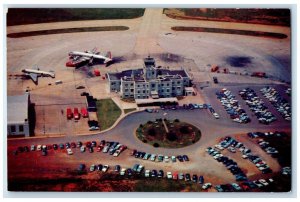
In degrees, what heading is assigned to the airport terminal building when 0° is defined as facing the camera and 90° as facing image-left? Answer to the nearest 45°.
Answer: approximately 0°

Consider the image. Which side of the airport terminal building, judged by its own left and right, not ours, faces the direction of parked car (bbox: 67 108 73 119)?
right

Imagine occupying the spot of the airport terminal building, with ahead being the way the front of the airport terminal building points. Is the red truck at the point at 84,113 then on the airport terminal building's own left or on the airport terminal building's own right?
on the airport terminal building's own right
